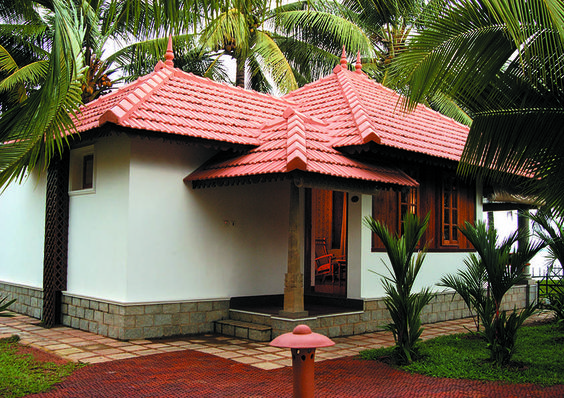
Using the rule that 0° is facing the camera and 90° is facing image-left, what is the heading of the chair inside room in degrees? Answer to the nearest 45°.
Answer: approximately 315°

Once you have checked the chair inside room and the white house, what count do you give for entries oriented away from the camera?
0

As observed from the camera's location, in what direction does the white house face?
facing the viewer and to the right of the viewer

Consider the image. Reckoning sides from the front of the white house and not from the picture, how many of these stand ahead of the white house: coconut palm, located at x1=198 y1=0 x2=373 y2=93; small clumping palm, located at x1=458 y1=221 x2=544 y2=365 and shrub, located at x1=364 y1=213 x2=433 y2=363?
2

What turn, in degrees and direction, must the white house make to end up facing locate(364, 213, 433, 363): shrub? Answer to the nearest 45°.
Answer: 0° — it already faces it

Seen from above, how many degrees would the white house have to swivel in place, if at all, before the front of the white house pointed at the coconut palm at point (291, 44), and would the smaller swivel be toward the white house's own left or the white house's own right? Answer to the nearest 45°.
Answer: approximately 135° to the white house's own left

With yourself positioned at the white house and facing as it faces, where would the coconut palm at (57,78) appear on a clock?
The coconut palm is roughly at 2 o'clock from the white house.

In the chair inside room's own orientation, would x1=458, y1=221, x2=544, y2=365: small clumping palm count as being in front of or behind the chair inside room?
in front

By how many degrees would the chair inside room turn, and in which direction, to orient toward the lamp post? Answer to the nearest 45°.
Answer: approximately 45° to its right
